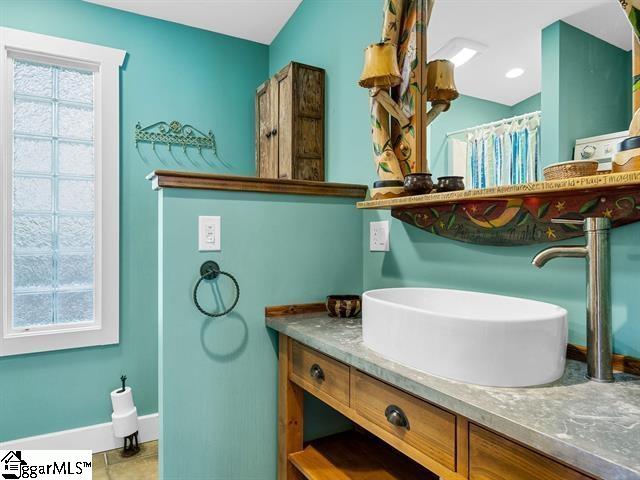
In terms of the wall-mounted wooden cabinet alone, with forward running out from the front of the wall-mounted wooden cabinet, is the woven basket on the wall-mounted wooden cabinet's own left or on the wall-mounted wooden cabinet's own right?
on the wall-mounted wooden cabinet's own left

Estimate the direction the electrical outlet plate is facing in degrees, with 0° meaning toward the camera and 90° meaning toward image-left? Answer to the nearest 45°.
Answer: approximately 45°

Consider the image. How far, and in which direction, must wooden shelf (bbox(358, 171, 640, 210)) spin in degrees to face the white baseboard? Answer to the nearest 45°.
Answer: approximately 45° to its right

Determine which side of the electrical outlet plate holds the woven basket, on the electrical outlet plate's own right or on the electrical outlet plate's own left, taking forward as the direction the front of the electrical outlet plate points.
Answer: on the electrical outlet plate's own left

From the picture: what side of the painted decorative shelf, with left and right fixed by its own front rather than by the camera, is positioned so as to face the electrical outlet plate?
right

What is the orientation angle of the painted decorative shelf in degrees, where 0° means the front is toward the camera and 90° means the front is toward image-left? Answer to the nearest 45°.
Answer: approximately 45°

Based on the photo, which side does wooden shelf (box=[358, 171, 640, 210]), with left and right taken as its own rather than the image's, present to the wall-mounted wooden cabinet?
right

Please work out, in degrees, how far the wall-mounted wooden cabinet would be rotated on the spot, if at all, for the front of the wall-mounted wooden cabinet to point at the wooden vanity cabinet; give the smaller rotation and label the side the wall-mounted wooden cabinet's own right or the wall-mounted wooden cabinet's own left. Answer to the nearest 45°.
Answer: approximately 45° to the wall-mounted wooden cabinet's own left
